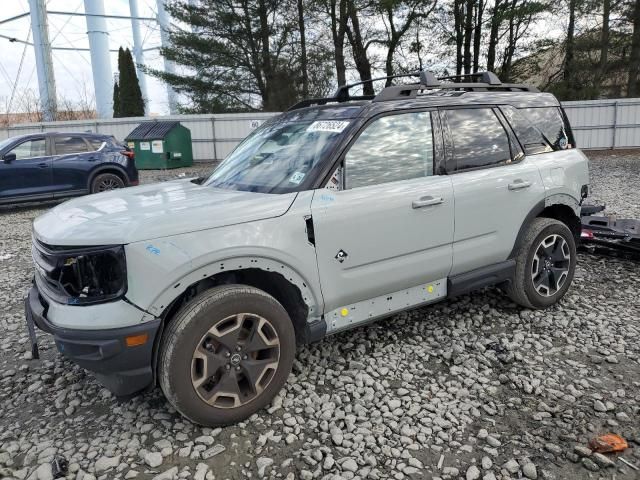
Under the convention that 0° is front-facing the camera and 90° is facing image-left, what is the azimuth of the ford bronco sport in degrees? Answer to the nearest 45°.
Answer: approximately 45°

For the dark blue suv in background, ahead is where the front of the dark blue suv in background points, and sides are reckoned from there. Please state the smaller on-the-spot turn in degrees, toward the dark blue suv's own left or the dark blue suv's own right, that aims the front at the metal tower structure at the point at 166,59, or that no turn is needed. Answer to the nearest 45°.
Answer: approximately 90° to the dark blue suv's own right

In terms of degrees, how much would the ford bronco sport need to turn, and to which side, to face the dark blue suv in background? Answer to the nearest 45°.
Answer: approximately 90° to its right

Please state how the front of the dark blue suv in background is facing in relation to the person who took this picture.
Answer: facing to the left of the viewer

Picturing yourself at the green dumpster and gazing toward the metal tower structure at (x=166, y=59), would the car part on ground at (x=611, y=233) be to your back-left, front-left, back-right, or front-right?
back-right

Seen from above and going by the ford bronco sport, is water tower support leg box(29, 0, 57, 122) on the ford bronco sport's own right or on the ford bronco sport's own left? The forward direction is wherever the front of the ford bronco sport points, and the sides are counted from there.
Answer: on the ford bronco sport's own right

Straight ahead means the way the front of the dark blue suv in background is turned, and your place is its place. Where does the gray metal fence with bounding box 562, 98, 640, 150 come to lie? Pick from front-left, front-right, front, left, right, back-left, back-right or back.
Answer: back
